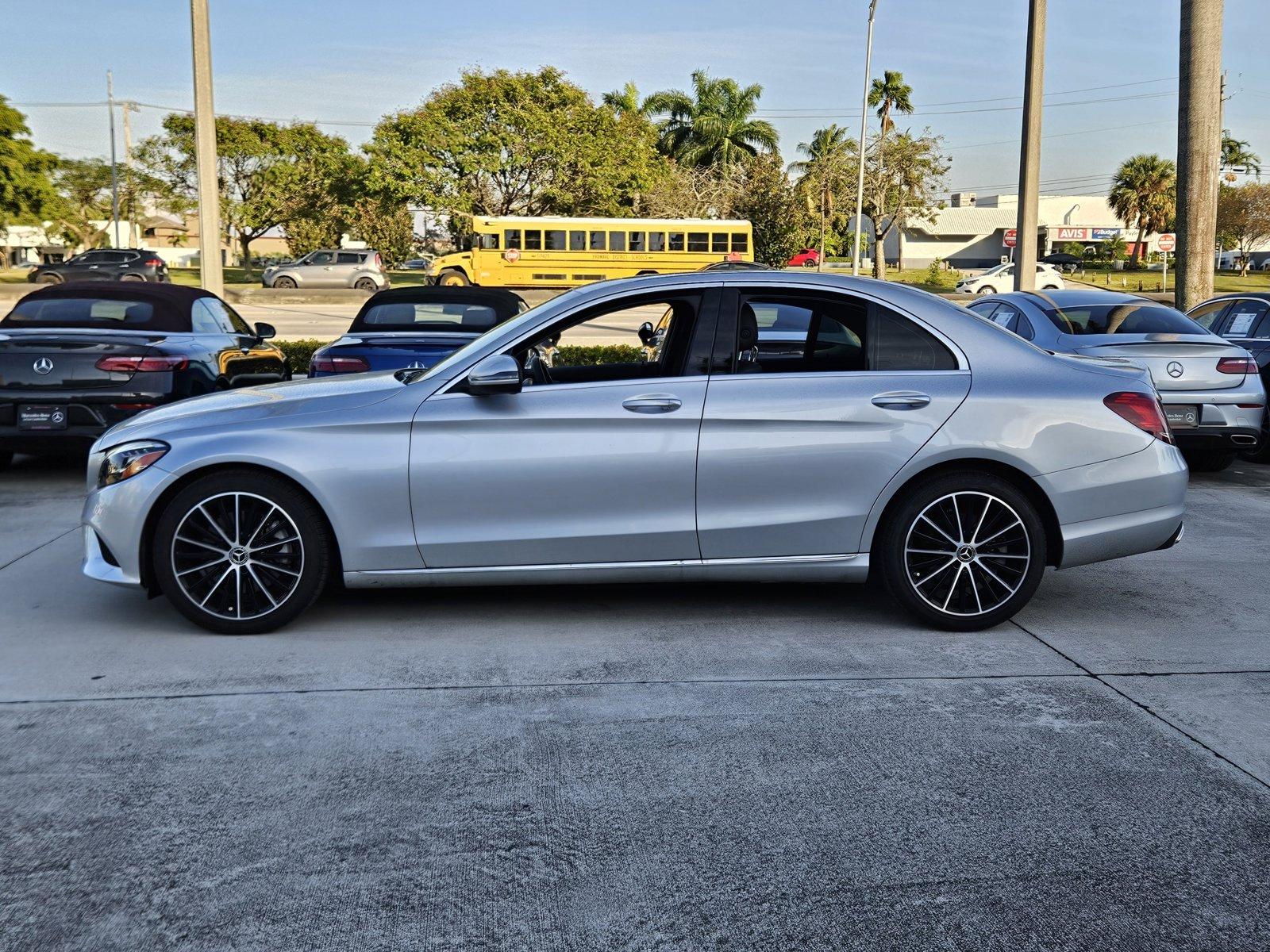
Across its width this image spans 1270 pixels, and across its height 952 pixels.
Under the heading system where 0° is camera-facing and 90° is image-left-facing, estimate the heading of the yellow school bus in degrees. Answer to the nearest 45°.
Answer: approximately 90°

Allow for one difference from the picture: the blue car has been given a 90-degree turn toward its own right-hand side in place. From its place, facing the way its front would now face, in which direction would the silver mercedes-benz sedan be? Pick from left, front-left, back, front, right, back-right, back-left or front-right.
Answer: right

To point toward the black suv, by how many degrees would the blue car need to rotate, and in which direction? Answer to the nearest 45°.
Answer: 0° — it already faces it

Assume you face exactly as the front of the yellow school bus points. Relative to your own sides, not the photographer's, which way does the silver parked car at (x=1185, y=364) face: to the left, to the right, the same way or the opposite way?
to the right

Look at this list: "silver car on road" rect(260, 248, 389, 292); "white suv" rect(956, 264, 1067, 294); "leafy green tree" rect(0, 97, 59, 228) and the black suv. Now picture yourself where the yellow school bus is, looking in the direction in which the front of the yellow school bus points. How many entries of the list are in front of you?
3

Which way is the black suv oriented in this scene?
to the viewer's left

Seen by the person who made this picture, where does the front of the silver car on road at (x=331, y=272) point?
facing to the left of the viewer

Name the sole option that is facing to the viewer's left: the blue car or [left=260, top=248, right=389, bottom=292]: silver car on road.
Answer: the silver car on road

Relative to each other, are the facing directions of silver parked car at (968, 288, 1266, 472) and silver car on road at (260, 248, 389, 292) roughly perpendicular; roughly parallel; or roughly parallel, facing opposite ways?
roughly perpendicular

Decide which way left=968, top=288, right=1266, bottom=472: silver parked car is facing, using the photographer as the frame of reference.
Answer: facing away from the viewer and to the left of the viewer

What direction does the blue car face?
away from the camera

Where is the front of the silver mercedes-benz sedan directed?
to the viewer's left

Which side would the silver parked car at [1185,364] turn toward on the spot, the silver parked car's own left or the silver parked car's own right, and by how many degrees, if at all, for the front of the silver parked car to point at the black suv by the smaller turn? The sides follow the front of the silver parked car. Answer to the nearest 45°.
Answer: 0° — it already faces it

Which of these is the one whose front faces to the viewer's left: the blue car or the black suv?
the black suv

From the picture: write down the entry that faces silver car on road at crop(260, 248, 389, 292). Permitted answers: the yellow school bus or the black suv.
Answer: the yellow school bus

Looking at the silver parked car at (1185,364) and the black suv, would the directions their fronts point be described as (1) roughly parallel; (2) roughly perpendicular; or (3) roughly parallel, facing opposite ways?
roughly perpendicular
